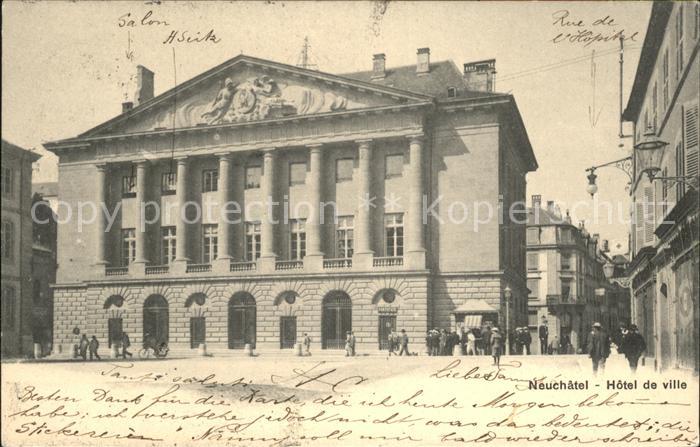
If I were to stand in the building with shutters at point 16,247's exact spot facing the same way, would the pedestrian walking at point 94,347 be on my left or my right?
on my left

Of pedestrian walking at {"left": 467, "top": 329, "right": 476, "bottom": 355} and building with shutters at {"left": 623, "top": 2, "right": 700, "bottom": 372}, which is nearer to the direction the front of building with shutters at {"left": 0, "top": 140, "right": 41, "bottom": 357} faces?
the building with shutters

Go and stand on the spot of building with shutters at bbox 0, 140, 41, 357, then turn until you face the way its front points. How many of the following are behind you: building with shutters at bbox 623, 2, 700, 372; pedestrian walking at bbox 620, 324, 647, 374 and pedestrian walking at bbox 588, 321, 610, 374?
0

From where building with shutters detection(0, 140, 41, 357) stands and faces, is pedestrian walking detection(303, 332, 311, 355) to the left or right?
on its left

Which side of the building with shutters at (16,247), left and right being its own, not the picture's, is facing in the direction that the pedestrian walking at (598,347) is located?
front

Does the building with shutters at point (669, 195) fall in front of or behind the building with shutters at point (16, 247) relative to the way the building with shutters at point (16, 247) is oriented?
in front

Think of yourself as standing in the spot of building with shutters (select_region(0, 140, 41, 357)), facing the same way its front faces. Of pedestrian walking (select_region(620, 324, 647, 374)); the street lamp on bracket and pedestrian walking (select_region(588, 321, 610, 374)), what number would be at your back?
0

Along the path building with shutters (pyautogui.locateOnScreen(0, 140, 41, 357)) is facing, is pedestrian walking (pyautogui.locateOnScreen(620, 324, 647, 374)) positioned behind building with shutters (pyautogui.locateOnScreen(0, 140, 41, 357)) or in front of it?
in front

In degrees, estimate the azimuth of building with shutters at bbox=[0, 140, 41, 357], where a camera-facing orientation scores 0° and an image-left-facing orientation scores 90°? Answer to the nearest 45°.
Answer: approximately 315°

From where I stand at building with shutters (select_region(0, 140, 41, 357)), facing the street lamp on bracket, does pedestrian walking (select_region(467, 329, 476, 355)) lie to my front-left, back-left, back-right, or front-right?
front-left

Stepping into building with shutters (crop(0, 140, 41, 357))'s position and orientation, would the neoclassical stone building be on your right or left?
on your left
